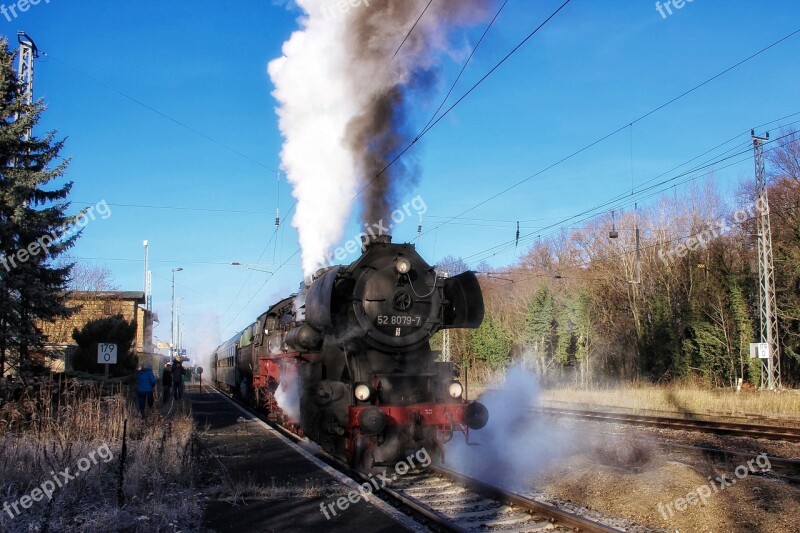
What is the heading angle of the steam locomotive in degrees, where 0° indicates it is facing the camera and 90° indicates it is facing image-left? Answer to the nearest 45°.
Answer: approximately 315°

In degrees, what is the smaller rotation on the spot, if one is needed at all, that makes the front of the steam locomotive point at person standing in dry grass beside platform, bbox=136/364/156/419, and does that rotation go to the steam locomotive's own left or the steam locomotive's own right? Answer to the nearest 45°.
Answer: approximately 180°

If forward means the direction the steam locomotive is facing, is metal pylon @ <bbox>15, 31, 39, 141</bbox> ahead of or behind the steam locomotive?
behind

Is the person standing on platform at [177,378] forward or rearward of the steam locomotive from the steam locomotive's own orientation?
rearward
